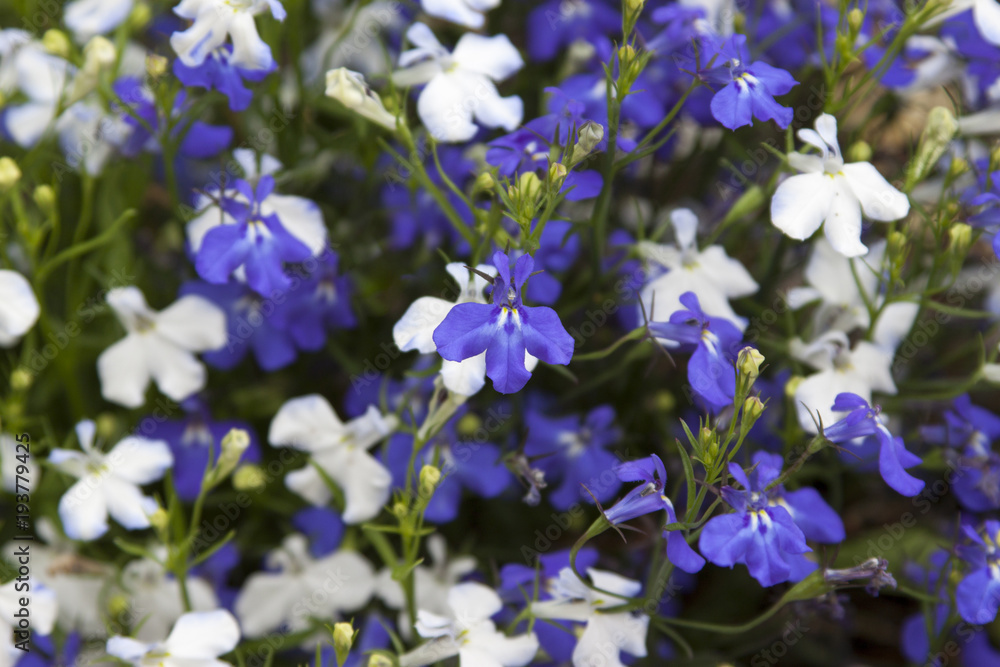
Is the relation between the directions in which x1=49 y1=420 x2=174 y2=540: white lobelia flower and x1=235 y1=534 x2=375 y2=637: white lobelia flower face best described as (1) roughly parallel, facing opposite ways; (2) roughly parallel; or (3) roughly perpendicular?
roughly parallel

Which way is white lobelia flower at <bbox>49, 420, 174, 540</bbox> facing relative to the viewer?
toward the camera

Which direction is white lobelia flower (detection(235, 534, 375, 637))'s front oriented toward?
toward the camera

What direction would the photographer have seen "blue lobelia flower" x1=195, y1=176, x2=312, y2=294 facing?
facing the viewer

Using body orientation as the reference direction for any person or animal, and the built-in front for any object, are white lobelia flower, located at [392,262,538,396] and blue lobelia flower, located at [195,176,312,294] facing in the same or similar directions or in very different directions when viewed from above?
same or similar directions

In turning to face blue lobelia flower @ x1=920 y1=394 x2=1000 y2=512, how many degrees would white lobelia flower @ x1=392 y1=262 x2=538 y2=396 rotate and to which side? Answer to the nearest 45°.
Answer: approximately 90° to its left

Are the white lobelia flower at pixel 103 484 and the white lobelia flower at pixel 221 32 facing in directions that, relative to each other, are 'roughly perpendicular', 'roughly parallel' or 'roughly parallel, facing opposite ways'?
roughly parallel

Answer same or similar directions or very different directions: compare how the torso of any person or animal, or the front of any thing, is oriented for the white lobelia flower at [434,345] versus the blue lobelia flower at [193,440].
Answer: same or similar directions

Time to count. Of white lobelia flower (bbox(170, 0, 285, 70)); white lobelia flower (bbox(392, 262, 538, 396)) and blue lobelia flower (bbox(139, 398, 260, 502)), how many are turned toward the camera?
3
